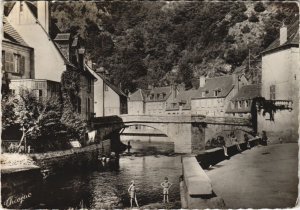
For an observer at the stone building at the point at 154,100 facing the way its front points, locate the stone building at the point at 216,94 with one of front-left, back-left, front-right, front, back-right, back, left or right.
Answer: front-left

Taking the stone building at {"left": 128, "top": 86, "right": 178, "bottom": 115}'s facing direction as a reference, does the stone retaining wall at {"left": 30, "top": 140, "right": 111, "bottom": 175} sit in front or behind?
in front

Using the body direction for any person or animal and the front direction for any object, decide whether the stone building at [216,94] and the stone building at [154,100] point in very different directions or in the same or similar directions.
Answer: same or similar directions

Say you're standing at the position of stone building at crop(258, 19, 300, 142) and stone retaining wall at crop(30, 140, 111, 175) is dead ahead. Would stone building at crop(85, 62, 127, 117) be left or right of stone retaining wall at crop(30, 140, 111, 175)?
right

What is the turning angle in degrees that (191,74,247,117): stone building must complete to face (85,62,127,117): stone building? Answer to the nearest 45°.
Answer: approximately 45° to its right

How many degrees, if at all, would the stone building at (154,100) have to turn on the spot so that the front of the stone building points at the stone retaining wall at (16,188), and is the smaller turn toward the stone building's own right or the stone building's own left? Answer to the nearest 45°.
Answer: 0° — it already faces it

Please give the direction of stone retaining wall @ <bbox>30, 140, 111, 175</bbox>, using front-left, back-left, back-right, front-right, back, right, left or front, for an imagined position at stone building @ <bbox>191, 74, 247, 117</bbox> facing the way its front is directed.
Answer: front

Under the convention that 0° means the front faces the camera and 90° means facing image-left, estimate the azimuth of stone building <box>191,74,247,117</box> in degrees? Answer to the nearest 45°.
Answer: approximately 0°

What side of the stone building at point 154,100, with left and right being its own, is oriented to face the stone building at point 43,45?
front

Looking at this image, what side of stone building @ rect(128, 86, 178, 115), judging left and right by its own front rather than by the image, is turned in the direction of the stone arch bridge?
front

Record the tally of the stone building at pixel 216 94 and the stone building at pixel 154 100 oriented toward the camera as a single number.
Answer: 2
